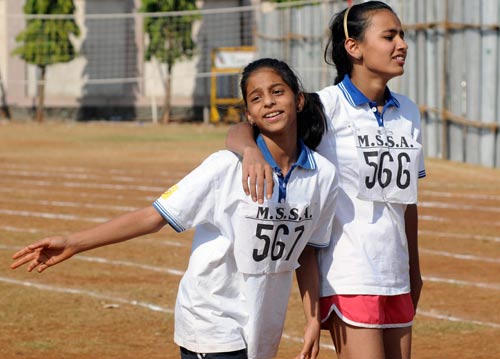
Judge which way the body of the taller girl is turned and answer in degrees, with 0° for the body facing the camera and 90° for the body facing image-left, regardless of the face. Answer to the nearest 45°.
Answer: approximately 315°

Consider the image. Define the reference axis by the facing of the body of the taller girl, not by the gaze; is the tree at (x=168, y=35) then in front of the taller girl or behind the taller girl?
behind

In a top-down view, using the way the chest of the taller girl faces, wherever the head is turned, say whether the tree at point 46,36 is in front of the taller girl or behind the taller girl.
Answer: behind
